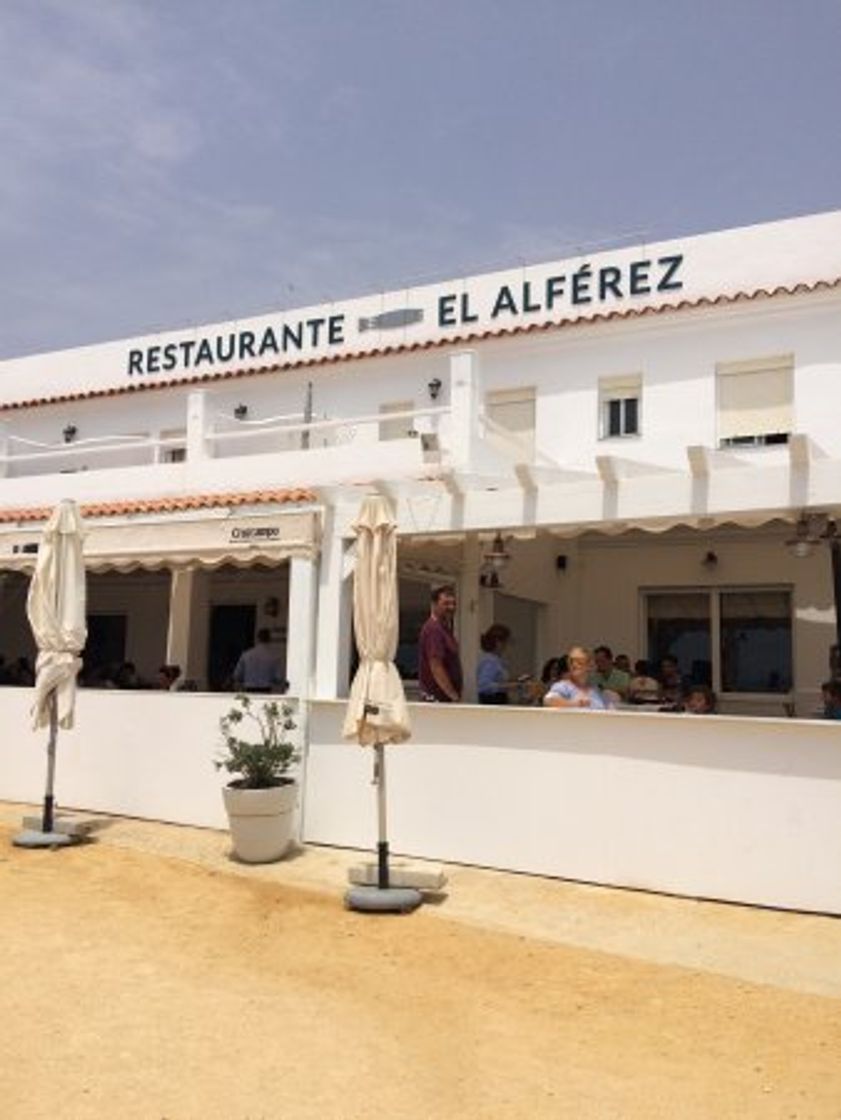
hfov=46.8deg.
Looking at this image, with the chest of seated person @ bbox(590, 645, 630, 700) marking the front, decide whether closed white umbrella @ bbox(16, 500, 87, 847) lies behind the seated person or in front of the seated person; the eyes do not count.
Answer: in front

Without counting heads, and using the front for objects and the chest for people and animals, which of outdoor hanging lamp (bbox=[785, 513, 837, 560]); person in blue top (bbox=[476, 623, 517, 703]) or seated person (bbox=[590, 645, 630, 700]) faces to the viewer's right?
the person in blue top

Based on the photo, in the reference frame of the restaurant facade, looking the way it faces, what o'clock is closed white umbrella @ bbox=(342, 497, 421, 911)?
The closed white umbrella is roughly at 11 o'clock from the restaurant facade.

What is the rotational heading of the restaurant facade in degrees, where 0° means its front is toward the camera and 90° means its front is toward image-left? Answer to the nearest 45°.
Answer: approximately 45°

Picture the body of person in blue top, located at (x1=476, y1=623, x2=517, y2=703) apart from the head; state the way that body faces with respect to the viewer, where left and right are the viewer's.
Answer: facing to the right of the viewer

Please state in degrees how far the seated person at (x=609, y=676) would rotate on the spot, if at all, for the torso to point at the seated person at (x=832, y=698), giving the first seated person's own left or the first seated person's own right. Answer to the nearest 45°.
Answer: approximately 90° to the first seated person's own left
